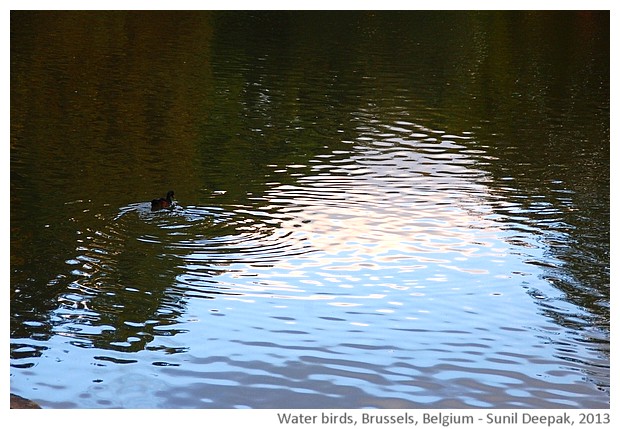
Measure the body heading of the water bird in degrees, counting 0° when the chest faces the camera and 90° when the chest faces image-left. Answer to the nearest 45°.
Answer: approximately 270°
